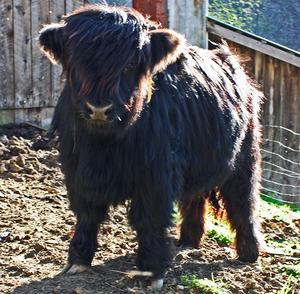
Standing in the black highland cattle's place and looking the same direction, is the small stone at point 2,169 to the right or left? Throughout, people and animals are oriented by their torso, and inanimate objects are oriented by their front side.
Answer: on its right

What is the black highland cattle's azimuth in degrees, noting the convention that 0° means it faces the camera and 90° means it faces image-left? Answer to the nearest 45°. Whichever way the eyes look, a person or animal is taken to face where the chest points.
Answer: approximately 45°

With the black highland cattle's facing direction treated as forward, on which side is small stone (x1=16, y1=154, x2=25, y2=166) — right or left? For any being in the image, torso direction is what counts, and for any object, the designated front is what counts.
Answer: on its right

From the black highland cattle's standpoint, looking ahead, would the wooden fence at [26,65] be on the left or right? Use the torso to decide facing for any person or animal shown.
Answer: on its right

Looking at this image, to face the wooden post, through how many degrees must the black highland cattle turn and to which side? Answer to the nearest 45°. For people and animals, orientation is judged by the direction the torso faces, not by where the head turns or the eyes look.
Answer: approximately 135° to its right
